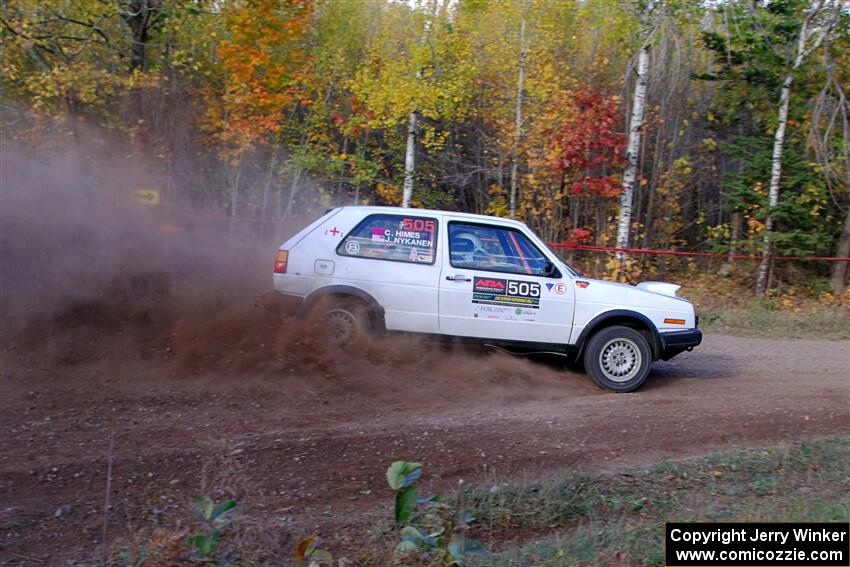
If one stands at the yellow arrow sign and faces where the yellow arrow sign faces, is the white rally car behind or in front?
in front

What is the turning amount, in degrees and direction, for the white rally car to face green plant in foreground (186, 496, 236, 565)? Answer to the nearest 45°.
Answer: approximately 90° to its right

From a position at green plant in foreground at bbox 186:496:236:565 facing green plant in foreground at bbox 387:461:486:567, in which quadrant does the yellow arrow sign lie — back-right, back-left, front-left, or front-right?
back-left

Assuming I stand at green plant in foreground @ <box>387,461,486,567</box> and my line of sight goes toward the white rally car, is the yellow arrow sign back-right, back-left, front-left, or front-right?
front-left

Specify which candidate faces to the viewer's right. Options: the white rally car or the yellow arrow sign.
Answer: the white rally car

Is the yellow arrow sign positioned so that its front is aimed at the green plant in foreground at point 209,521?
yes

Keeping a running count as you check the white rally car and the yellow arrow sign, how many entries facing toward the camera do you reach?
1

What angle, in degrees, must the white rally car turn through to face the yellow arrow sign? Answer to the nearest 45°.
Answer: approximately 135° to its left

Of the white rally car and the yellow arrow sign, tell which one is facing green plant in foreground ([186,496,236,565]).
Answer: the yellow arrow sign

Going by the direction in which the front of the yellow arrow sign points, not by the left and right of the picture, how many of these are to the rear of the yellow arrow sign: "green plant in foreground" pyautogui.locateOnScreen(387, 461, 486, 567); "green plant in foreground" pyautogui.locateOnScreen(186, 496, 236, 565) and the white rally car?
0

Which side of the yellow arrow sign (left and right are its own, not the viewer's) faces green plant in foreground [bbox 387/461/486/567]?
front

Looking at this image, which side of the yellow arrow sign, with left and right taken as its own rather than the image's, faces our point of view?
front

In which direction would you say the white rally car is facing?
to the viewer's right

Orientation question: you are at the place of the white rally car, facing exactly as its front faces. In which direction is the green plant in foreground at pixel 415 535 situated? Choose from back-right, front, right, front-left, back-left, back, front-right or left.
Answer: right
